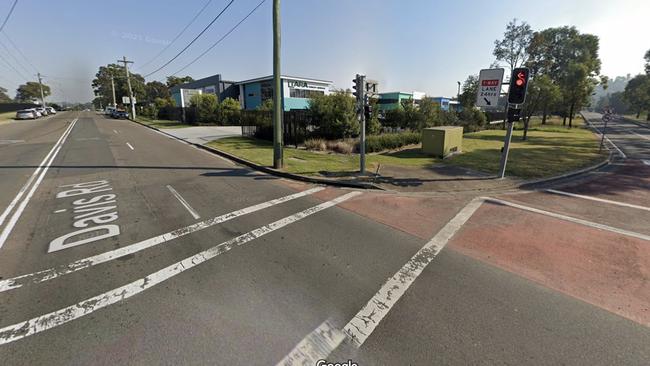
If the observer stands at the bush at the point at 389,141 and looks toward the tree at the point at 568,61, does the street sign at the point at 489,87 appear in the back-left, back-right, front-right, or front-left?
back-right

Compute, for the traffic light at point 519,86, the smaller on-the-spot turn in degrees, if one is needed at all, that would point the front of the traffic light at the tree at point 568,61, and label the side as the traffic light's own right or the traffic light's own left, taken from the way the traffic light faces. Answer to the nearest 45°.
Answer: approximately 180°

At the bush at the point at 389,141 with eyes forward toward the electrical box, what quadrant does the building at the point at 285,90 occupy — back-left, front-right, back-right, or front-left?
back-left

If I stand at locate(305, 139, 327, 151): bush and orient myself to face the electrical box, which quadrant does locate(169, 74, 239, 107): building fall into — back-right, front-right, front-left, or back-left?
back-left

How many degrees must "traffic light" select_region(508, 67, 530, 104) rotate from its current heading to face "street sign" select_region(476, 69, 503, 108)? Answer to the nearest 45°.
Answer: approximately 90° to its right

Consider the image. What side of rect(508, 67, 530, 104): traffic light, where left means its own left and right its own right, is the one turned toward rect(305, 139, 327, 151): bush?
right

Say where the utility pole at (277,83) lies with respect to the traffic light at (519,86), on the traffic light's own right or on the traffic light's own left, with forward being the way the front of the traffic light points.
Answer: on the traffic light's own right

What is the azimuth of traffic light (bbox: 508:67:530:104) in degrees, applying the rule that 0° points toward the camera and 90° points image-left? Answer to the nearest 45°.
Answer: approximately 0°

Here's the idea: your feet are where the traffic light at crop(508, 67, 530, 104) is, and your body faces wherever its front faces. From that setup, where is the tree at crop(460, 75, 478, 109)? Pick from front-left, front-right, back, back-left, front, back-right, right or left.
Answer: back

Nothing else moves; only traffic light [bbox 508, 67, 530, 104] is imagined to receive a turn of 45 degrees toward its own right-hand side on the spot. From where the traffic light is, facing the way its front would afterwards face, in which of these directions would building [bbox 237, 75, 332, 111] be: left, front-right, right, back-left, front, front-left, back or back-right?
right

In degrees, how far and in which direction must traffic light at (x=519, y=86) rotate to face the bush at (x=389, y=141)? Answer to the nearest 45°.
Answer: approximately 135° to its right

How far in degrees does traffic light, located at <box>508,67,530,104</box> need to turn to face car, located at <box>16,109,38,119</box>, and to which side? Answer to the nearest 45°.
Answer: approximately 90° to its right
